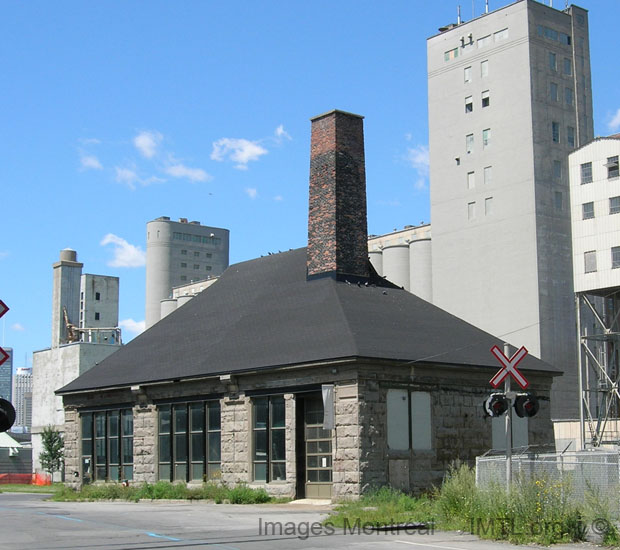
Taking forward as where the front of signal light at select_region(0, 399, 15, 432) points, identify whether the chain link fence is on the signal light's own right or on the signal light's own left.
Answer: on the signal light's own left

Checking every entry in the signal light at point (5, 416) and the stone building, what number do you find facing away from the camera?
0

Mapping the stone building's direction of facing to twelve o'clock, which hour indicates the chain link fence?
The chain link fence is roughly at 10 o'clock from the stone building.

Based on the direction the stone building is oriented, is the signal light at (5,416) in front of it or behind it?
in front

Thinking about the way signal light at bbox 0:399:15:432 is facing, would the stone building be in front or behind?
behind

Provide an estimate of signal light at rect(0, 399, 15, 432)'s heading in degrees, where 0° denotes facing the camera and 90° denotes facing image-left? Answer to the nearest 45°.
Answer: approximately 0°

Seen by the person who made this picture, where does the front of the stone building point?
facing the viewer and to the left of the viewer
